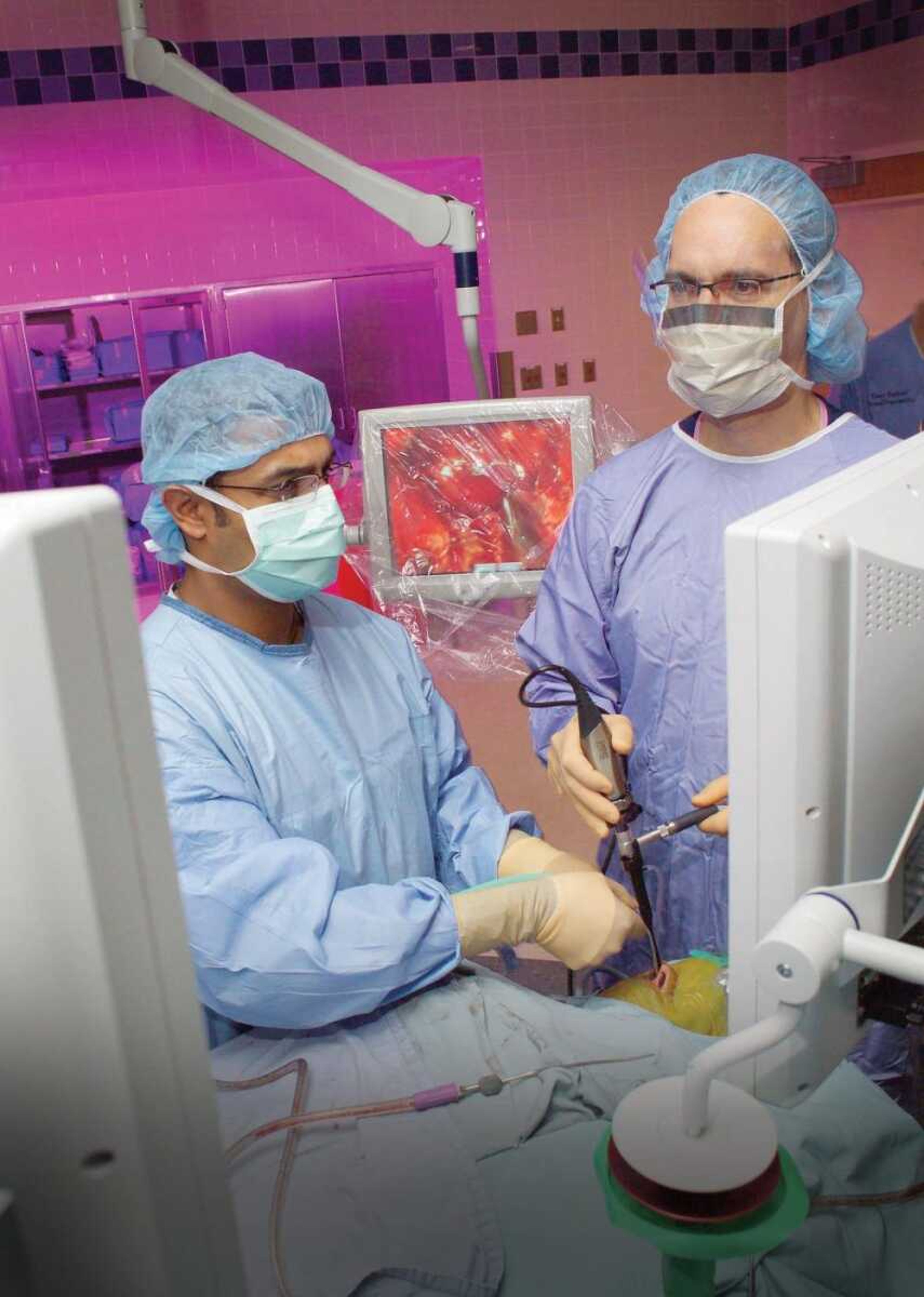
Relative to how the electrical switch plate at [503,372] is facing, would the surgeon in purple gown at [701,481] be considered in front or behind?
in front

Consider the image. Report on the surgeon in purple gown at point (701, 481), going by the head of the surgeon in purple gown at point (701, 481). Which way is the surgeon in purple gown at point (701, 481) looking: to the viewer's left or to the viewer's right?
to the viewer's left

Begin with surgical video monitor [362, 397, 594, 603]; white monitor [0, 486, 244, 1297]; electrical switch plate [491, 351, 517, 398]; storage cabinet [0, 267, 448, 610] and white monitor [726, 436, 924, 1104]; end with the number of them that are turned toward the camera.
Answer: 3

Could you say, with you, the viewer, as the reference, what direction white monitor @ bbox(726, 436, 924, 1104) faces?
facing away from the viewer and to the left of the viewer

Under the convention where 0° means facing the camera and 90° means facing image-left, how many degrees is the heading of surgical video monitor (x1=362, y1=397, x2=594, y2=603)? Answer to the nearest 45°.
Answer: approximately 0°

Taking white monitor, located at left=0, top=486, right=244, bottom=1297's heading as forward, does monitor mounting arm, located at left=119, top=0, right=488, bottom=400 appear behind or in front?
in front

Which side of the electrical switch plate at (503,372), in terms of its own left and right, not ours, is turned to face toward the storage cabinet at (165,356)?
right

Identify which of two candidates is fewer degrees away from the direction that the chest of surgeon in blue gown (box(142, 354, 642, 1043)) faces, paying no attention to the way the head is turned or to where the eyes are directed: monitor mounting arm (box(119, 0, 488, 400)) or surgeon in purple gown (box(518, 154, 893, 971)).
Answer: the surgeon in purple gown

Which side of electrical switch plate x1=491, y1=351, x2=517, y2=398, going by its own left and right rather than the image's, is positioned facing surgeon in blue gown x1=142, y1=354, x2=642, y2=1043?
front

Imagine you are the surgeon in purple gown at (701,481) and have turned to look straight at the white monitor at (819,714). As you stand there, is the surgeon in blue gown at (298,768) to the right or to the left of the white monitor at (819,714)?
right

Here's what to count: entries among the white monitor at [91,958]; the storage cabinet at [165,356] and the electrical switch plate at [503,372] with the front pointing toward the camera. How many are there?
2
